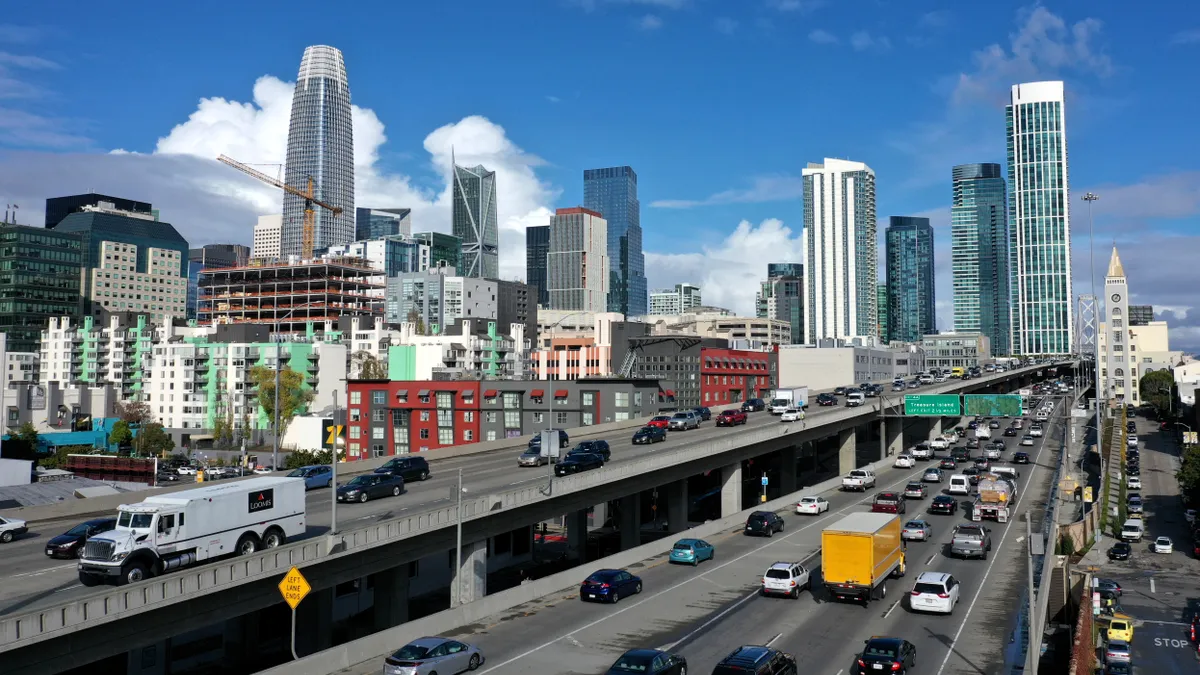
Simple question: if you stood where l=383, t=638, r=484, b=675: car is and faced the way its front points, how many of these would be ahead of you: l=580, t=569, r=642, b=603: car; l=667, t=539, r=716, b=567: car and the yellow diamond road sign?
2

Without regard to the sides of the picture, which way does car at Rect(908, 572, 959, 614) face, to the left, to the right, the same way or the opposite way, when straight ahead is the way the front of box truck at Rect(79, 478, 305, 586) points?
the opposite way

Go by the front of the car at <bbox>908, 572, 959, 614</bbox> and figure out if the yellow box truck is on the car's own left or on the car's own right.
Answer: on the car's own left

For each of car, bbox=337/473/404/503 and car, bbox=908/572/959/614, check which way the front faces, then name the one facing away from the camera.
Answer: car, bbox=908/572/959/614

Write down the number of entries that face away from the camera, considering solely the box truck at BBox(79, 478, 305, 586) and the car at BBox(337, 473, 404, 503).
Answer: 0

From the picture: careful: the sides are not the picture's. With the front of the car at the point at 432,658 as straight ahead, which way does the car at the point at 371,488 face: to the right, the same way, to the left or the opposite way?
the opposite way

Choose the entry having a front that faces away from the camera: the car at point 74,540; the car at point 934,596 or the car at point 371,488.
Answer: the car at point 934,596

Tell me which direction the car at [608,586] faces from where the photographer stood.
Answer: facing away from the viewer and to the right of the viewer

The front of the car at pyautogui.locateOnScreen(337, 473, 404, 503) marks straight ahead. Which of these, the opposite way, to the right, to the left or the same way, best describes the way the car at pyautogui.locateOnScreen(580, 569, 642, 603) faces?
the opposite way

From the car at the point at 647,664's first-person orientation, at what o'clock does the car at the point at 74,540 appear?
the car at the point at 74,540 is roughly at 8 o'clock from the car at the point at 647,664.

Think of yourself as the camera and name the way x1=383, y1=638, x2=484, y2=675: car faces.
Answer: facing away from the viewer and to the right of the viewer

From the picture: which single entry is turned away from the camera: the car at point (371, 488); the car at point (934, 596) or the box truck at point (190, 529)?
the car at point (934, 596)

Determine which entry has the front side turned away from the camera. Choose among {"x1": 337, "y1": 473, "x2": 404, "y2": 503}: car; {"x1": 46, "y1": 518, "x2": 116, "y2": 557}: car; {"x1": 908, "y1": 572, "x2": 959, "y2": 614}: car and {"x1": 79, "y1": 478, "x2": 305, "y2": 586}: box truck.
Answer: {"x1": 908, "y1": 572, "x2": 959, "y2": 614}: car
